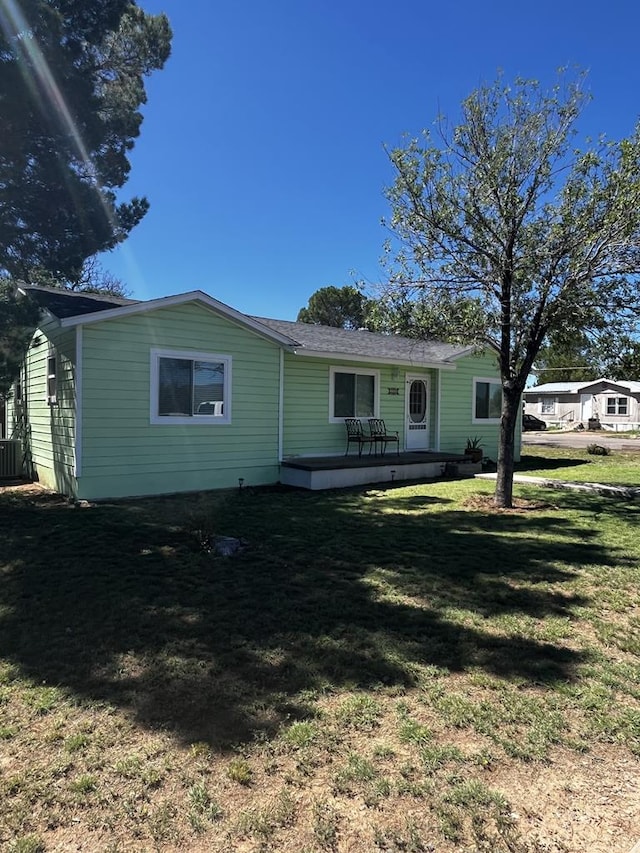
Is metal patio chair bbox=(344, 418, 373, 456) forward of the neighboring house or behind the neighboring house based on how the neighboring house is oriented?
forward

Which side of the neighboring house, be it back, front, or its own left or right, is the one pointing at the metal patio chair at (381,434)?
front

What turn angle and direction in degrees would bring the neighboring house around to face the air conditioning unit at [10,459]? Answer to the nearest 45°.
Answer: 0° — it already faces it

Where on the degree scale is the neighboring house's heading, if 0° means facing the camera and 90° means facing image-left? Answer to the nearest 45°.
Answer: approximately 0°

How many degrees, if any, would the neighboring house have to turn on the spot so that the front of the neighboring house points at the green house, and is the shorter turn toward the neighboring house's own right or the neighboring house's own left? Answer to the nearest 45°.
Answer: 0° — it already faces it
